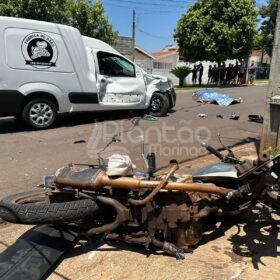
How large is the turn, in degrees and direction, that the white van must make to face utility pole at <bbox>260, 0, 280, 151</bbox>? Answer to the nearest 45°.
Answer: approximately 45° to its right

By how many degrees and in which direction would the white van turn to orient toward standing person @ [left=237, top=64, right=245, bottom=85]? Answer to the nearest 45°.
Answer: approximately 45° to its left

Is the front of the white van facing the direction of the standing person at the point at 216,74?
no

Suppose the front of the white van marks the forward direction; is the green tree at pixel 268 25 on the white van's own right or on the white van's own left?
on the white van's own left

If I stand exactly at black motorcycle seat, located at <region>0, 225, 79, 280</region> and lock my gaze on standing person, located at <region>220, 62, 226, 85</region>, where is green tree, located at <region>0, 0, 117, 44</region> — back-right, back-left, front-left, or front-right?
front-left

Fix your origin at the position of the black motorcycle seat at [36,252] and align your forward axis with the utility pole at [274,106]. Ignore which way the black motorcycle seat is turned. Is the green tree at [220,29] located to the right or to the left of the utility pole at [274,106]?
left

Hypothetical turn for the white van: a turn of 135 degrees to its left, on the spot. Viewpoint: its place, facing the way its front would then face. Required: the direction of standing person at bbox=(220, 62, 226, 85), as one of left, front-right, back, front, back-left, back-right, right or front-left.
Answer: right

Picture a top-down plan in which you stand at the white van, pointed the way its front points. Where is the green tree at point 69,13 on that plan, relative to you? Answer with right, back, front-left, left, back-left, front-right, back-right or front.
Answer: left

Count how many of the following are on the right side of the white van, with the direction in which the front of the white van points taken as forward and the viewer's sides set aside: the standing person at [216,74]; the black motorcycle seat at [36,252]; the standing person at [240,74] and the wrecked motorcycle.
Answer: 2

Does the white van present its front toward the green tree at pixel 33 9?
no

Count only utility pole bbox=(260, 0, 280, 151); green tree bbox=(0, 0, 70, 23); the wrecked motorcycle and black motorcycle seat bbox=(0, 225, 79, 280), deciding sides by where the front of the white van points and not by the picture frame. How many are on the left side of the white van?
1

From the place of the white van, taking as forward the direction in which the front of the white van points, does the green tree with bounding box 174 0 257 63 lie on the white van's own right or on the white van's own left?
on the white van's own left

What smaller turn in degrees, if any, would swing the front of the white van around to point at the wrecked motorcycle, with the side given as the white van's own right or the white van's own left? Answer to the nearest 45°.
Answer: approximately 90° to the white van's own right

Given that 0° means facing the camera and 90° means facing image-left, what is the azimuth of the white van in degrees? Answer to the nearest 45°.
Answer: approximately 270°

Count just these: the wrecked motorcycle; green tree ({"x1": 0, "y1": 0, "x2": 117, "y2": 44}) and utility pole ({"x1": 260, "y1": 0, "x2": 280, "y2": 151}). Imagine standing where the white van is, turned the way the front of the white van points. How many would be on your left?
1

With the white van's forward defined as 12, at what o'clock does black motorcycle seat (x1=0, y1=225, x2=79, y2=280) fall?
The black motorcycle seat is roughly at 3 o'clock from the white van.
